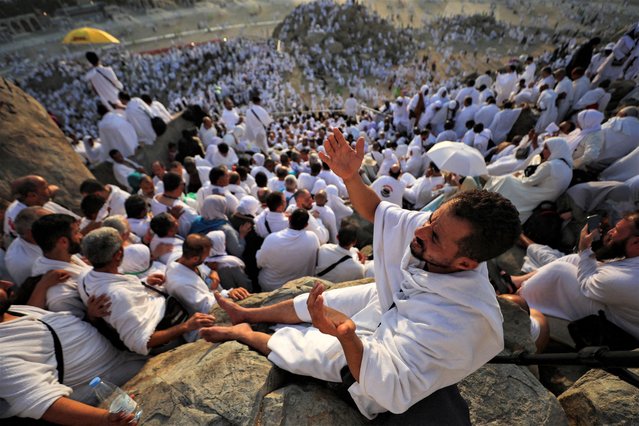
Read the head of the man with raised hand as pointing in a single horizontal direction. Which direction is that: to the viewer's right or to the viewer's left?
to the viewer's left

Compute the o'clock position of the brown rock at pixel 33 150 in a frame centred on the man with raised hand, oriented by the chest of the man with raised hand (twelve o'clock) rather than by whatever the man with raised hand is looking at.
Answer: The brown rock is roughly at 1 o'clock from the man with raised hand.

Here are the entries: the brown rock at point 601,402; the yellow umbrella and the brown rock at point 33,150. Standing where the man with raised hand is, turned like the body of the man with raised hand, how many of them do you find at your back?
1

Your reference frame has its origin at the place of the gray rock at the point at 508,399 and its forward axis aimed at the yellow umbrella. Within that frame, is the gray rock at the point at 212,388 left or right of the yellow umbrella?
left

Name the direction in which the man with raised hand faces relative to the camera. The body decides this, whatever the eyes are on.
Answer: to the viewer's left

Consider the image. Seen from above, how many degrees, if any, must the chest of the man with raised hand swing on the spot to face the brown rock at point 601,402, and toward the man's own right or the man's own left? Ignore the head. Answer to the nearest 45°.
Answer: approximately 180°

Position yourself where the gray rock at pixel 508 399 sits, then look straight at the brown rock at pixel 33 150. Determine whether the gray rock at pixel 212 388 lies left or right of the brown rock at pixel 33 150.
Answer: left
